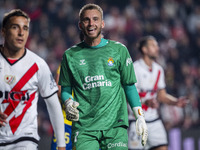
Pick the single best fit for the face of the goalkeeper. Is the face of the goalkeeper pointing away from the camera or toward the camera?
toward the camera

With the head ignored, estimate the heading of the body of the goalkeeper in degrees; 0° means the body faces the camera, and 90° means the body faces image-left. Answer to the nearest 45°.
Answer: approximately 0°
